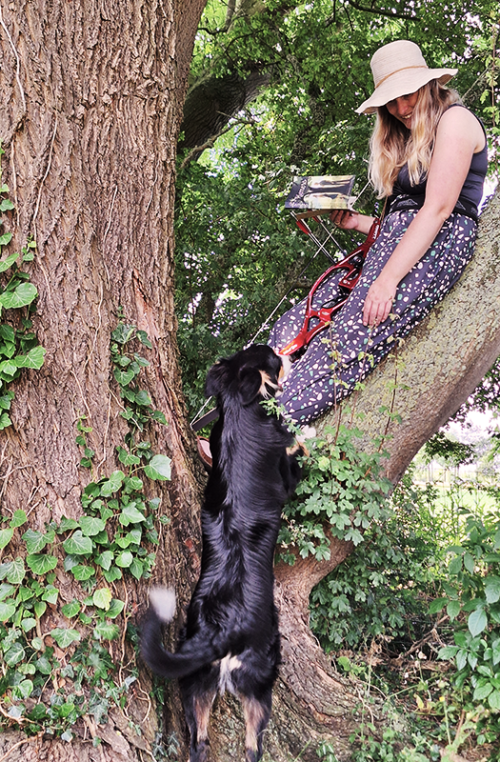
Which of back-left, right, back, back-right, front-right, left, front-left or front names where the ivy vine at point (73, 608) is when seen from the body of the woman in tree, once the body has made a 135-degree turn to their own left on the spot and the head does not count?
right

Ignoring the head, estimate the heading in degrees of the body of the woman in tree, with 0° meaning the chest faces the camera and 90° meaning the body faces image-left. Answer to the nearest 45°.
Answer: approximately 45°

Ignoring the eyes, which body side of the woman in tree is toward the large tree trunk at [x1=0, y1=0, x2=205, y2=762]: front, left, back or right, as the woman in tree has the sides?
front
